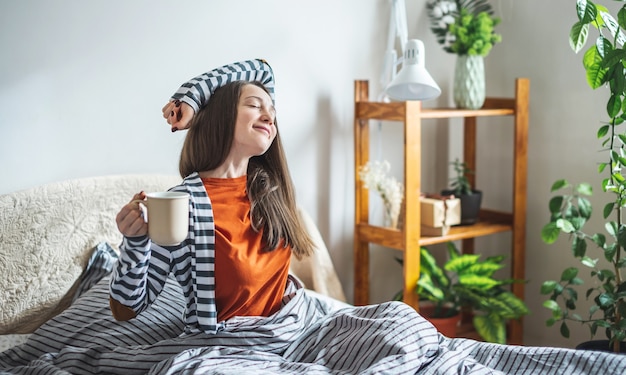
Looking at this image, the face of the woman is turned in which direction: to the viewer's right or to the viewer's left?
to the viewer's right

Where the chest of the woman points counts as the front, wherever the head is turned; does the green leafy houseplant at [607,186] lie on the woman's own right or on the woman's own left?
on the woman's own left

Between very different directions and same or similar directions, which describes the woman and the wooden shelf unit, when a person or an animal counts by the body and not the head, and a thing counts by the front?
same or similar directions

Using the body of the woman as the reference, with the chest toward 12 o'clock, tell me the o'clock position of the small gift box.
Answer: The small gift box is roughly at 9 o'clock from the woman.

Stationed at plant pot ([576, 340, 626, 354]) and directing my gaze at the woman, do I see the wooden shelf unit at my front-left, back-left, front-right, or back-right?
front-right

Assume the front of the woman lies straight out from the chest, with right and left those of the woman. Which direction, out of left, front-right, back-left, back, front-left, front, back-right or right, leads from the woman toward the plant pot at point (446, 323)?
left

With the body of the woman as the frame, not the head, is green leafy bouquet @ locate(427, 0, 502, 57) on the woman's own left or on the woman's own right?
on the woman's own left

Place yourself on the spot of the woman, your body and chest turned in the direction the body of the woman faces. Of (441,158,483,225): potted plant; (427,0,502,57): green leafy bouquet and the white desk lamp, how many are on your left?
3

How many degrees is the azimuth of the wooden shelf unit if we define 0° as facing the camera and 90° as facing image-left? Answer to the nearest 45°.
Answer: approximately 315°

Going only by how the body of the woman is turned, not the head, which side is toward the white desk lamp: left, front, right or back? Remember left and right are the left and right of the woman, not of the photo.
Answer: left

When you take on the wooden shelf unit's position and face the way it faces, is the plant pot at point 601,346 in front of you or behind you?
in front

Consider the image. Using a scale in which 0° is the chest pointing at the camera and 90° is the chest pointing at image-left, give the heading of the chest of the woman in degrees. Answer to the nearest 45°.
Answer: approximately 315°

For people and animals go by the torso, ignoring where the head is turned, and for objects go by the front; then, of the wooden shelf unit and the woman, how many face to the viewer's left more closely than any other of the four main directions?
0

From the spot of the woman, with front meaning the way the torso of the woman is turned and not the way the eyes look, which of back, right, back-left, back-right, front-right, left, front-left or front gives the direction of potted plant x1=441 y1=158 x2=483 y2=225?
left
